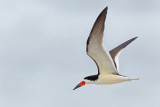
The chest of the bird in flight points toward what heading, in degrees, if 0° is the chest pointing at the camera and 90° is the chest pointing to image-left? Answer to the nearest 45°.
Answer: approximately 90°
